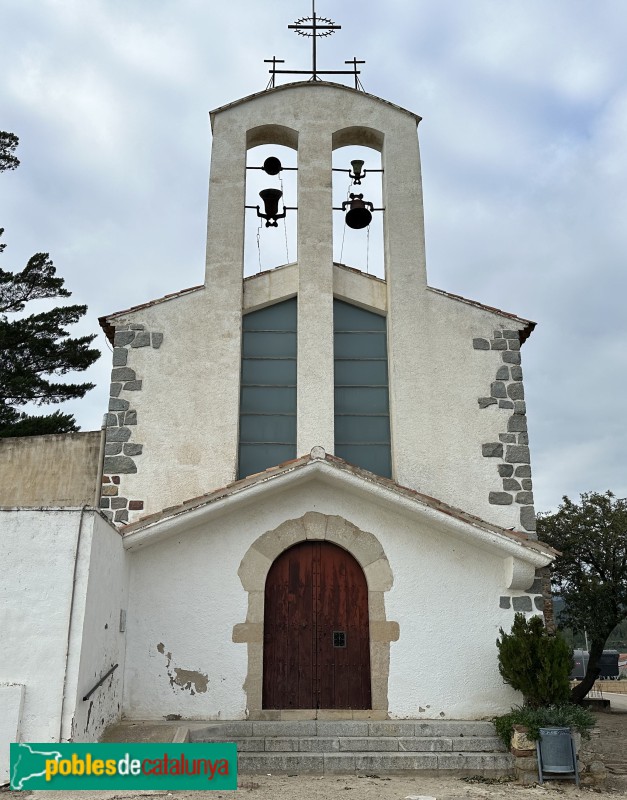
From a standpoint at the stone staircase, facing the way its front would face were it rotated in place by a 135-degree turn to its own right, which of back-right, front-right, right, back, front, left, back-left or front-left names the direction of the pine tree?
front

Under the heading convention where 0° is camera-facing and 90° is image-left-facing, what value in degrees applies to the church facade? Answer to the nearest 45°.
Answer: approximately 0°

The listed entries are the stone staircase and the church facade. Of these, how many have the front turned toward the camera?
2

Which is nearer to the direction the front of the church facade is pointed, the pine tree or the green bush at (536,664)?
the green bush

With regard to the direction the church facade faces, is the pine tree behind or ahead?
behind
